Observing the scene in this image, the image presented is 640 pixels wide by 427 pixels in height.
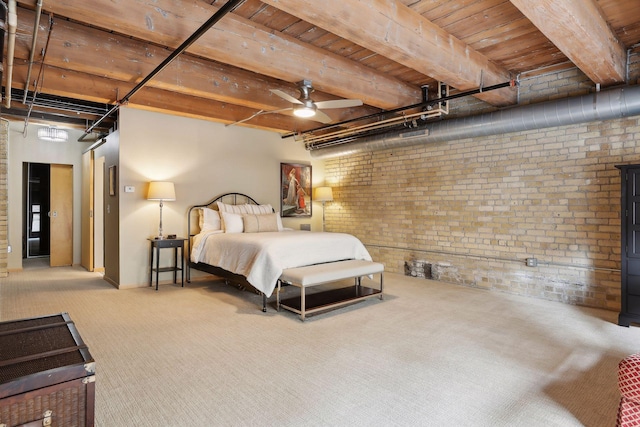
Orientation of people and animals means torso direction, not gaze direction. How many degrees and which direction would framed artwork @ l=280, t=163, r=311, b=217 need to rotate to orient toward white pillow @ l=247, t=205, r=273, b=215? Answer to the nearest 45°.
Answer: approximately 90° to its right

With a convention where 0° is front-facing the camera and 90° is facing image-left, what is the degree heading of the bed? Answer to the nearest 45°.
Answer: approximately 315°

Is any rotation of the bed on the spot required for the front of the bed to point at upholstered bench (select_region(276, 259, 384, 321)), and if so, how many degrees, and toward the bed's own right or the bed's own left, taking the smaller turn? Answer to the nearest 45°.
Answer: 0° — it already faces it

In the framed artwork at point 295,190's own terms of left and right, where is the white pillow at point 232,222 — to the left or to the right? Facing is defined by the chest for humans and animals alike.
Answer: on its right

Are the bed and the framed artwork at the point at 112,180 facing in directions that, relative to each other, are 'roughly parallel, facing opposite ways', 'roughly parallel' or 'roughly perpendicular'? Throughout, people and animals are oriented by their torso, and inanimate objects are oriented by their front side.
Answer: roughly perpendicular

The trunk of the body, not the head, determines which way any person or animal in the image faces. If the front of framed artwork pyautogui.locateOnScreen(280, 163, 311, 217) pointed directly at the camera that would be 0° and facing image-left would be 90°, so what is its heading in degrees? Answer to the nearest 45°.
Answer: approximately 315°

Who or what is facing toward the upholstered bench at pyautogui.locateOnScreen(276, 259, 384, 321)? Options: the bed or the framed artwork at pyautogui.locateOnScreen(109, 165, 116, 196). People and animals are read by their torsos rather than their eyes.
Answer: the bed
